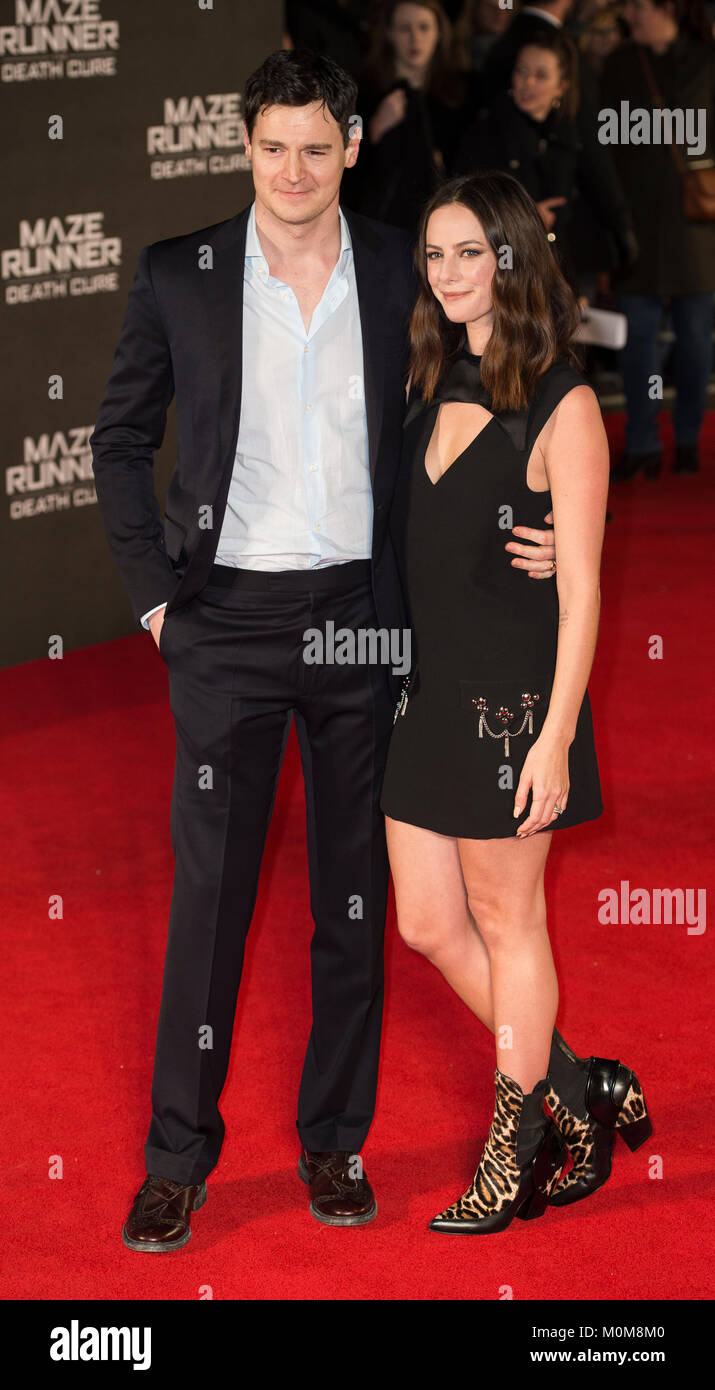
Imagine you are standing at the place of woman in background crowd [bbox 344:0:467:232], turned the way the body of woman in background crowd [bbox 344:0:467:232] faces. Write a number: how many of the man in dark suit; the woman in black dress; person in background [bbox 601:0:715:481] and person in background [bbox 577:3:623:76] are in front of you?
2

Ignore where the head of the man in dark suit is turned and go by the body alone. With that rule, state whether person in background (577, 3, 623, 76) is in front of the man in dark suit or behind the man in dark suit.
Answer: behind

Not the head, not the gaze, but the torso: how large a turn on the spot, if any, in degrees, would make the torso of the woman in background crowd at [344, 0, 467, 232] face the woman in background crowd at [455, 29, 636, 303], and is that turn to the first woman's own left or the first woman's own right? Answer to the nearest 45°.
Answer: approximately 45° to the first woman's own left

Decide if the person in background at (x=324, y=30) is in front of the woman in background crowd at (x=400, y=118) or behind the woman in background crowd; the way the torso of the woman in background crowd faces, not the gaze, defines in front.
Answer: behind

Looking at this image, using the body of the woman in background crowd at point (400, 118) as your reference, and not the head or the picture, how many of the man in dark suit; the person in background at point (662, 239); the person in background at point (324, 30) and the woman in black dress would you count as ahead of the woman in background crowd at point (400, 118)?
2

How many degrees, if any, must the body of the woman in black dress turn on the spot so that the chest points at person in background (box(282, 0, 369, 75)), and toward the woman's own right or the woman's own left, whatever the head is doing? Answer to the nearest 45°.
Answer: approximately 135° to the woman's own right

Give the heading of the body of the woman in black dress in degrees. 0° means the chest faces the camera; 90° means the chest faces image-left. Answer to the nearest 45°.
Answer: approximately 45°

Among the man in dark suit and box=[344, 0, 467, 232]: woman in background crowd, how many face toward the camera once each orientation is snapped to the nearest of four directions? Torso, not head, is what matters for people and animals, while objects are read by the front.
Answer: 2

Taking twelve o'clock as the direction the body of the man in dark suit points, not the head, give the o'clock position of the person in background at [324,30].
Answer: The person in background is roughly at 6 o'clock from the man in dark suit.

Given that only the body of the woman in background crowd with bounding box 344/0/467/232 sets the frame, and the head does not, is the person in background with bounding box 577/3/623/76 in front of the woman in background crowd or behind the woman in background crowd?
behind
